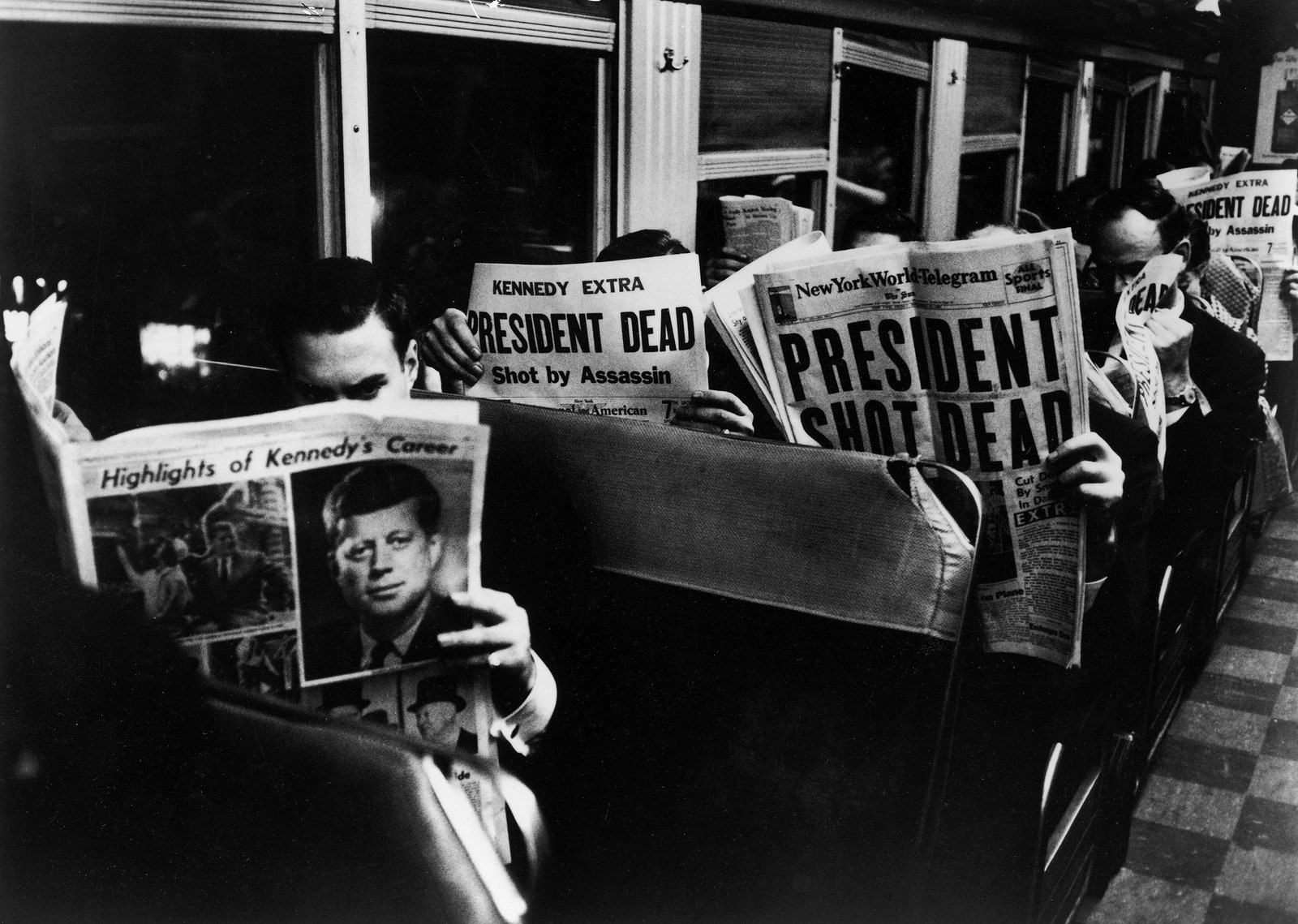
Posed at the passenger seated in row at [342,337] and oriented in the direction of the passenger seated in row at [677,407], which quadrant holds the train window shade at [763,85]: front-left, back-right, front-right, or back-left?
front-left

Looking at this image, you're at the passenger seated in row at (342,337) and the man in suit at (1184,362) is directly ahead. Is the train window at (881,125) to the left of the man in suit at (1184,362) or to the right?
left

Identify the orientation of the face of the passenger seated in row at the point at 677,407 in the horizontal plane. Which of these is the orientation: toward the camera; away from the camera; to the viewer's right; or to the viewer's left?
toward the camera

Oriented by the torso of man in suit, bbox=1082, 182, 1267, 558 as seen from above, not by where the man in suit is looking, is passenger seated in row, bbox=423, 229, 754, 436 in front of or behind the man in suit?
in front

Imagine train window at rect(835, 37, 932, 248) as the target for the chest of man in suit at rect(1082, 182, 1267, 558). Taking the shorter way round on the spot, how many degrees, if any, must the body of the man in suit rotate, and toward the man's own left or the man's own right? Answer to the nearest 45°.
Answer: approximately 90° to the man's own right

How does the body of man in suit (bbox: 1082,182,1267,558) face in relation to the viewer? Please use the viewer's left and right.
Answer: facing the viewer and to the left of the viewer

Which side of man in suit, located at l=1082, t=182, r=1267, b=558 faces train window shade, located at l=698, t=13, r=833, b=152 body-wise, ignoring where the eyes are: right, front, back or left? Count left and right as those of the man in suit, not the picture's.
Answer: right

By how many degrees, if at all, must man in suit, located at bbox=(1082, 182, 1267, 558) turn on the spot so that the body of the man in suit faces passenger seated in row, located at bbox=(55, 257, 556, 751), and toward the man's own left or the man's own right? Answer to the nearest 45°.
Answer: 0° — they already face them

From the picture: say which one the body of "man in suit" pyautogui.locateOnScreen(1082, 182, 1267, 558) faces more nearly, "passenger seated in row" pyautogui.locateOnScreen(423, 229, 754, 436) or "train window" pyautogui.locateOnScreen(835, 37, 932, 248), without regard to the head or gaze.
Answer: the passenger seated in row

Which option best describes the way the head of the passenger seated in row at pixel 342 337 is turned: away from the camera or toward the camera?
toward the camera

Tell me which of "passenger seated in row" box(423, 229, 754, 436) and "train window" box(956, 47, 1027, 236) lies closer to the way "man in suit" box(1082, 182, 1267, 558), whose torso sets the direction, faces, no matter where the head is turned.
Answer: the passenger seated in row
